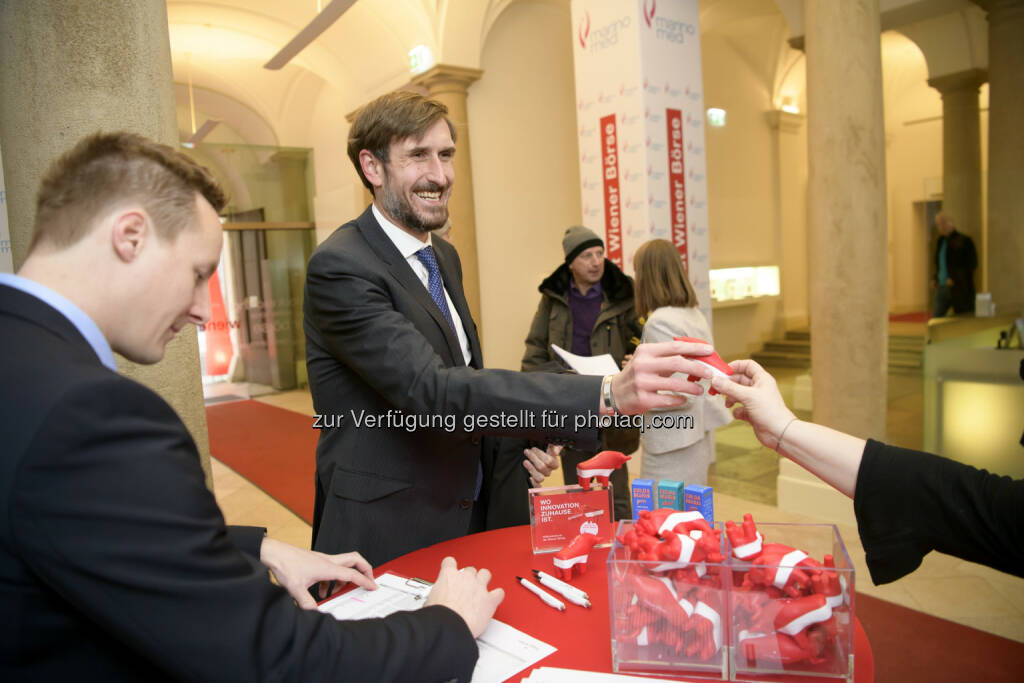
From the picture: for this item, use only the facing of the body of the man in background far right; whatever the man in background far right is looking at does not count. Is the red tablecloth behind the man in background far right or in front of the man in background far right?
in front

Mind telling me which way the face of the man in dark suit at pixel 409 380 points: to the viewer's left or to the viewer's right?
to the viewer's right

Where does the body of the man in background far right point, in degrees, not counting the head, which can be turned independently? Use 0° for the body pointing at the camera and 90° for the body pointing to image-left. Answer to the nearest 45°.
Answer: approximately 45°

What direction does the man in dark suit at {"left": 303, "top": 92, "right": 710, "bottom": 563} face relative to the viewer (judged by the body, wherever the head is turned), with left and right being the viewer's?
facing the viewer and to the right of the viewer

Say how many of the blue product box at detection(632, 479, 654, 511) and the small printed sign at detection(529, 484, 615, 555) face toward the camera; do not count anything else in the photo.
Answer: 2

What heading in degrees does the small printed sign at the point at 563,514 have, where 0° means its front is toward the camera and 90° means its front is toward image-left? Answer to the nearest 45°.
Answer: approximately 0°

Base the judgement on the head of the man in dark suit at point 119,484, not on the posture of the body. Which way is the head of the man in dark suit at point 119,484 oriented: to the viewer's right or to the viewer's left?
to the viewer's right

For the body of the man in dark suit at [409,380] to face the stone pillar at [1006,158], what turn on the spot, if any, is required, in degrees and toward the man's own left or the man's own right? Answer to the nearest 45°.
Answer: approximately 90° to the man's own left
